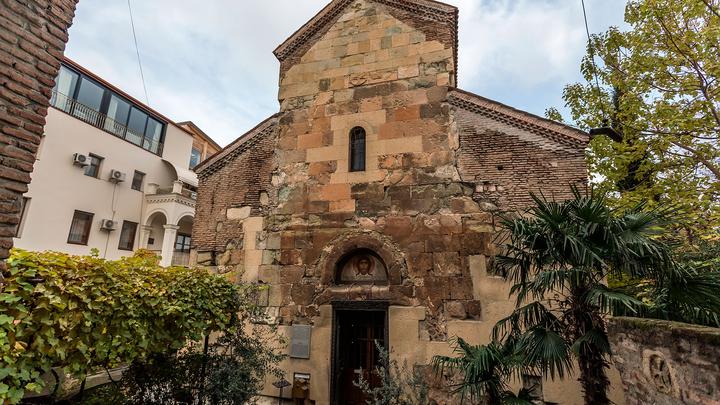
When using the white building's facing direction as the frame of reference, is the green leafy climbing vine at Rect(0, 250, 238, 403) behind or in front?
in front

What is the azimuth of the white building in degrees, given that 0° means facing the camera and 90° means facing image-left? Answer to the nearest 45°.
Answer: approximately 315°

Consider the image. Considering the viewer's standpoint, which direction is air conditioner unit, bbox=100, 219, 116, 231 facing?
facing the viewer and to the right of the viewer

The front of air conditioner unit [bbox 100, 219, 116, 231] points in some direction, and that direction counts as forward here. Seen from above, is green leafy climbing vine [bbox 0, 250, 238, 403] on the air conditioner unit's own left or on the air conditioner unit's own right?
on the air conditioner unit's own right

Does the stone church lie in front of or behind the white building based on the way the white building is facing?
in front

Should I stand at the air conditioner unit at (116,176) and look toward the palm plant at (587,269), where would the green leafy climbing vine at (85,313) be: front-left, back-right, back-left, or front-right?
front-right
